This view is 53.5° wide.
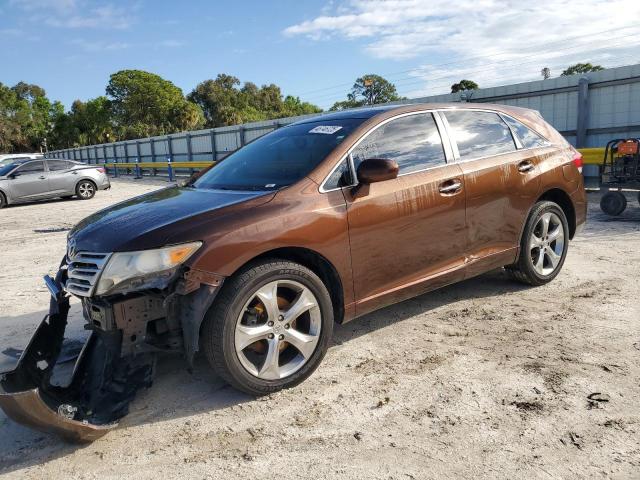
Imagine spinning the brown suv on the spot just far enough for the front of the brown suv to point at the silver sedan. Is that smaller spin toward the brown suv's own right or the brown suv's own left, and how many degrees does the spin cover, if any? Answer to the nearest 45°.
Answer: approximately 90° to the brown suv's own right

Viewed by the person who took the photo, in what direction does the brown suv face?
facing the viewer and to the left of the viewer

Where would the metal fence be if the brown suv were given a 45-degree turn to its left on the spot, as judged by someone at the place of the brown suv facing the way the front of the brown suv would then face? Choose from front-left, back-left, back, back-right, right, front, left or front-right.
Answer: back-left
